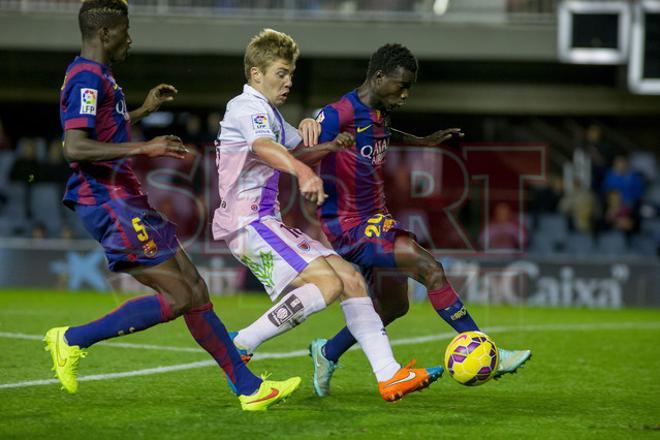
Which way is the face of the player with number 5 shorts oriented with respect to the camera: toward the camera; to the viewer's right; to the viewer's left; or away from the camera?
to the viewer's right

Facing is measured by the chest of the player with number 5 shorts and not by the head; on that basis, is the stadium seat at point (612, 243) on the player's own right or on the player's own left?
on the player's own left

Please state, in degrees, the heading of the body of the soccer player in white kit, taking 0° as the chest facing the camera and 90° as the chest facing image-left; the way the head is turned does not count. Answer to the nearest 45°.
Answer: approximately 270°

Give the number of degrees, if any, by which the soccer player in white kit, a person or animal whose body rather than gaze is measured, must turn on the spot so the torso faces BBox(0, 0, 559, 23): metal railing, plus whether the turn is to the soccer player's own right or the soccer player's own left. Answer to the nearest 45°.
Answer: approximately 90° to the soccer player's own left

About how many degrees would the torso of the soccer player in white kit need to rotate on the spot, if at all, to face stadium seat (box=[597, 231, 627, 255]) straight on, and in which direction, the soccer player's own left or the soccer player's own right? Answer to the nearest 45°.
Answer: approximately 45° to the soccer player's own left

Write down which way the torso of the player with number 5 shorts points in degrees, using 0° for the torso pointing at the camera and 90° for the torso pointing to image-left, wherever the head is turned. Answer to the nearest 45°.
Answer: approximately 270°

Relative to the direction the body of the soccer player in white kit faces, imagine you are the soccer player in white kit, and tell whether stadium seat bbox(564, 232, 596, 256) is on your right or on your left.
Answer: on your left

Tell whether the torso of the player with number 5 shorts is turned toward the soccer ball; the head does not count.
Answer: yes
